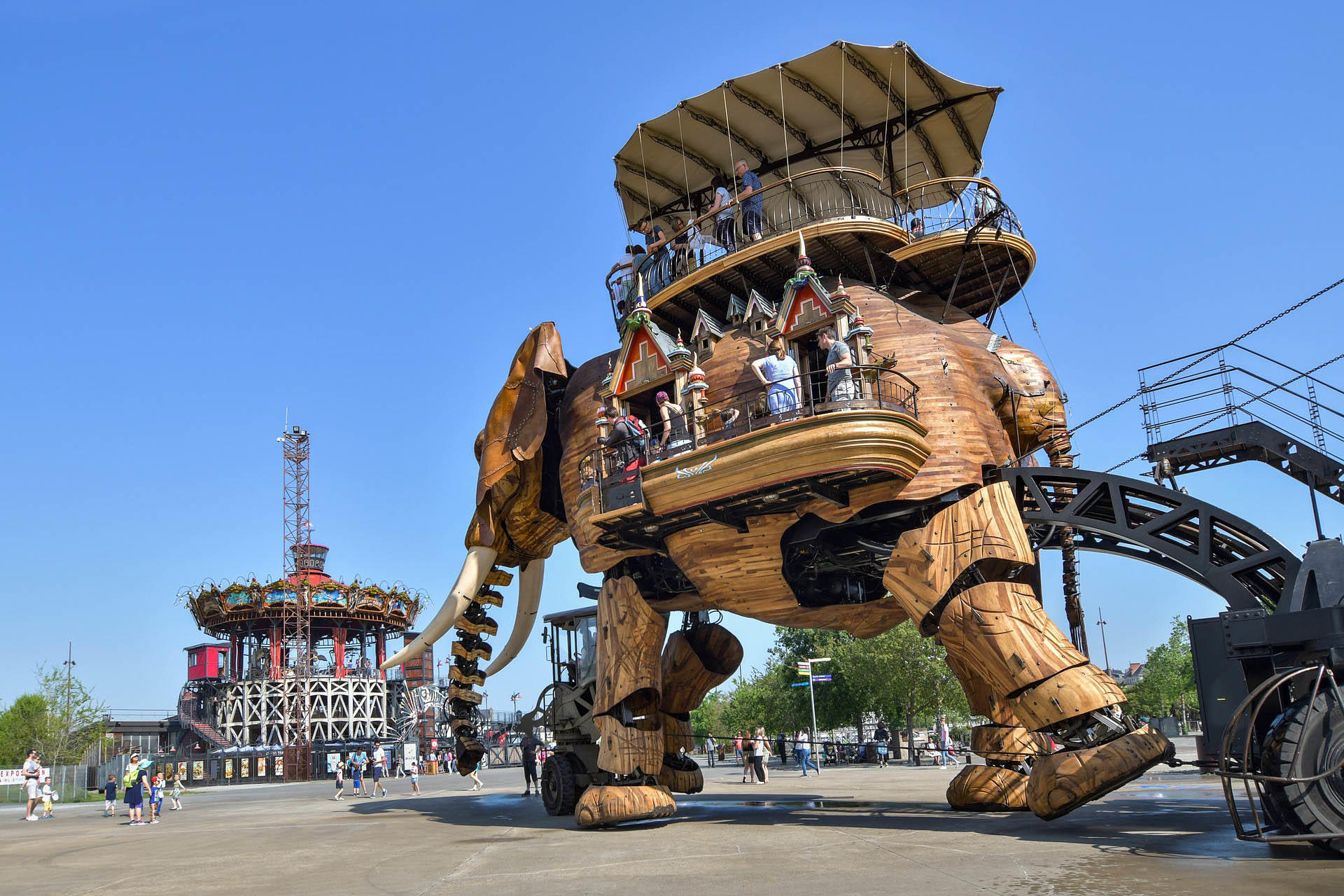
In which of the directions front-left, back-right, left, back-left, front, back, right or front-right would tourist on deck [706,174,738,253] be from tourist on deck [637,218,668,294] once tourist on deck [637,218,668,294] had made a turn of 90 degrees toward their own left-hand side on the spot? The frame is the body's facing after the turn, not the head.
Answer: front

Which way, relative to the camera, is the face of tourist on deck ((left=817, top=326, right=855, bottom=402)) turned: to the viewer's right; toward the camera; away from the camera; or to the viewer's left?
to the viewer's left

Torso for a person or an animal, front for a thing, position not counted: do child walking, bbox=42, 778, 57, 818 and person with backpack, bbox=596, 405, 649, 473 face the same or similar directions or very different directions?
very different directions

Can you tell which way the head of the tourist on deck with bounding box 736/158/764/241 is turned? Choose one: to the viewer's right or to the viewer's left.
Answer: to the viewer's left

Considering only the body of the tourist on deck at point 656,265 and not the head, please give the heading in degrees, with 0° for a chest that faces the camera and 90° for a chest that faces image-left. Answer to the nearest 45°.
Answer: approximately 45°

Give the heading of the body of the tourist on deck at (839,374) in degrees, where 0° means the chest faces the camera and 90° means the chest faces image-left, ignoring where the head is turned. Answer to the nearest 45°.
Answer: approximately 45°

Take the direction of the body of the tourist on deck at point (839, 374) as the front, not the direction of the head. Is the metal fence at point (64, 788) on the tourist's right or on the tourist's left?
on the tourist's right

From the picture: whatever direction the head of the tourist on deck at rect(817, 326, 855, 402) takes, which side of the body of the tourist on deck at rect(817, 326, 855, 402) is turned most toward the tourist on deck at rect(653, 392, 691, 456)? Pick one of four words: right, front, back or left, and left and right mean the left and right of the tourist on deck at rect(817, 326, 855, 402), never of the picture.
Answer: right
